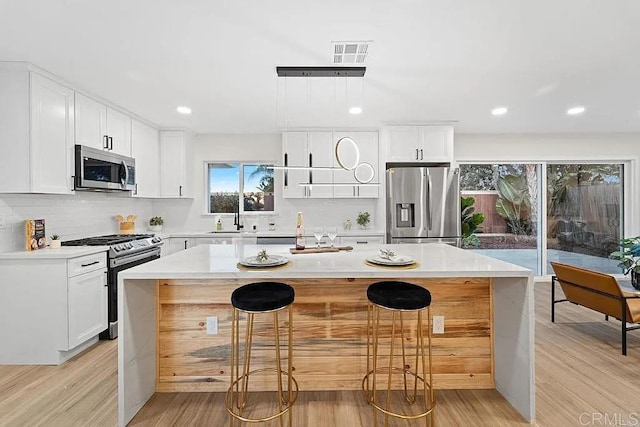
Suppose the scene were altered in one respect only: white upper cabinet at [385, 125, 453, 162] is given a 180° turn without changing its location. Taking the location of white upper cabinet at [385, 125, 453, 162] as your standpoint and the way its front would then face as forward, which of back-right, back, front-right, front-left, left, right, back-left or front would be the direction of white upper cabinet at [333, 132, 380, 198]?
left

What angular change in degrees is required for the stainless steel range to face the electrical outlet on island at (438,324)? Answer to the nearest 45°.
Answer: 0° — it already faces it

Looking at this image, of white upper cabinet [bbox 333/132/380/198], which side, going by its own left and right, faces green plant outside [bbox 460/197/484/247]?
left

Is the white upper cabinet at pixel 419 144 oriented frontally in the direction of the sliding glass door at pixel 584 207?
no

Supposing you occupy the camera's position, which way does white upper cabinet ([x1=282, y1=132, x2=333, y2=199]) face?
facing the viewer

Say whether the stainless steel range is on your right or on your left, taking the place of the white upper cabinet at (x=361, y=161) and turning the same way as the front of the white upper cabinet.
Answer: on your right

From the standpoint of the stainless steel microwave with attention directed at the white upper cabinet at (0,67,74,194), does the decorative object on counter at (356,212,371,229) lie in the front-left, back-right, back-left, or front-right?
back-left

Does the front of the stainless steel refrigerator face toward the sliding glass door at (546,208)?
no

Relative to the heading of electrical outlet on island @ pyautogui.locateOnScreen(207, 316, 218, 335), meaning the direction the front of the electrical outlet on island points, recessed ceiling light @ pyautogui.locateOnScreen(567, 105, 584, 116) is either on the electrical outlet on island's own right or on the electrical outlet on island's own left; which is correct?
on the electrical outlet on island's own left

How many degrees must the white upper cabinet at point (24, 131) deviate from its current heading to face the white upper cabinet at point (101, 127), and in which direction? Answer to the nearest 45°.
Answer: approximately 90° to its left

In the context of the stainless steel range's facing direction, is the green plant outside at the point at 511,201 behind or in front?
in front

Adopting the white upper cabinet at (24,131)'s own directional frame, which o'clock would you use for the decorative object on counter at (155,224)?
The decorative object on counter is roughly at 9 o'clock from the white upper cabinet.

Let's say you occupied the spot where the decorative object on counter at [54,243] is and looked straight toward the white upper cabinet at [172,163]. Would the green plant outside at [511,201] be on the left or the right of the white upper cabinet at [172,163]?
right

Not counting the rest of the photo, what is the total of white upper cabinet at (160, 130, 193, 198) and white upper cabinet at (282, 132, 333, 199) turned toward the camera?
2

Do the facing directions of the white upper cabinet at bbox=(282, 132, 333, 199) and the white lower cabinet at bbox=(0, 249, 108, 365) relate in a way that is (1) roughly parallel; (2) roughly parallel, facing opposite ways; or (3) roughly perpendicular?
roughly perpendicular

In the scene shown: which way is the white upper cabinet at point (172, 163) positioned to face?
toward the camera

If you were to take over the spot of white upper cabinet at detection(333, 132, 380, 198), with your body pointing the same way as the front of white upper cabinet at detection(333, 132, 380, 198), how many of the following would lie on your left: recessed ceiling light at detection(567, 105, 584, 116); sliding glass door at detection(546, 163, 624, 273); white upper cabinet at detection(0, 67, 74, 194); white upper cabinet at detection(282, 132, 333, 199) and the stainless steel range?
2

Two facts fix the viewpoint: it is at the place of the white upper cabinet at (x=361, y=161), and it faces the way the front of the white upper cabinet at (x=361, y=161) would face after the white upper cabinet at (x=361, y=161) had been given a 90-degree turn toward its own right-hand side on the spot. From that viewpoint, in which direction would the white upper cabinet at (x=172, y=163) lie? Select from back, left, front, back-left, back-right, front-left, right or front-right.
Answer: front

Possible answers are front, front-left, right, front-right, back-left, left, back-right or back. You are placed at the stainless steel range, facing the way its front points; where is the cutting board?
front

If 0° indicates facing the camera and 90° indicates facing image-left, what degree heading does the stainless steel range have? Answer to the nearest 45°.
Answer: approximately 315°

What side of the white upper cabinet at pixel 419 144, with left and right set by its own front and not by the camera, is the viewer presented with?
front

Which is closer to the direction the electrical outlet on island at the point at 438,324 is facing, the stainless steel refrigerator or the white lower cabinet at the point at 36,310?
the white lower cabinet

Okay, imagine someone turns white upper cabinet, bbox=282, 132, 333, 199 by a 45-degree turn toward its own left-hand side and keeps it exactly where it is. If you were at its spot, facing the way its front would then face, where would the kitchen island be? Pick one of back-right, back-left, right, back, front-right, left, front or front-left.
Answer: front-right

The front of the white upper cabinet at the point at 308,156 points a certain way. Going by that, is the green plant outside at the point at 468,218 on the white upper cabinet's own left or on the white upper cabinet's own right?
on the white upper cabinet's own left
